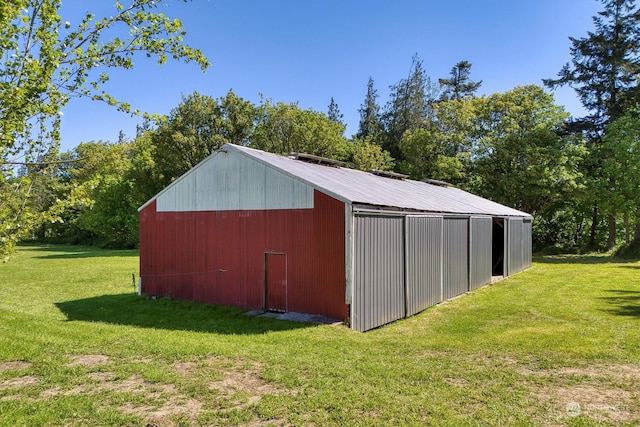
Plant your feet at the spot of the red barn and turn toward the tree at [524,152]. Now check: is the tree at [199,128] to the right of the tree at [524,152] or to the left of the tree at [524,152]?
left

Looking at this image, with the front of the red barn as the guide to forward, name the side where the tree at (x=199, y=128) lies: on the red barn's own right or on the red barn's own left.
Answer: on the red barn's own right

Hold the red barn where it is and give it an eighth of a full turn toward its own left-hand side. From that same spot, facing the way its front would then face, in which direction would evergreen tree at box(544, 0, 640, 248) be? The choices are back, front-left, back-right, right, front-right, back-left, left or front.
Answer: back-left

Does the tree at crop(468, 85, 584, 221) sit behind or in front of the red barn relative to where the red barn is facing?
behind

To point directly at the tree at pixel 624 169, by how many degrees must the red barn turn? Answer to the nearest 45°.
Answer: approximately 180°

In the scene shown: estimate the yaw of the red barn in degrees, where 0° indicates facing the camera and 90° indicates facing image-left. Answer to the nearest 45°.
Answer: approximately 45°
